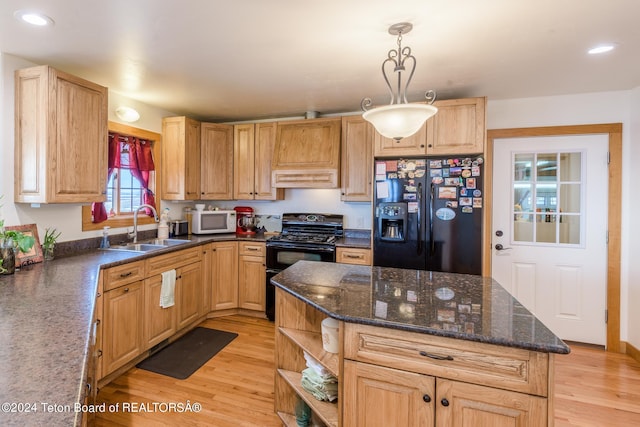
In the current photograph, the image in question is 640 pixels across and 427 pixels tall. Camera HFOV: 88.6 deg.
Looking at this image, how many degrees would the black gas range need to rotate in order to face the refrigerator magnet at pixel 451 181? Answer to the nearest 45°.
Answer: approximately 45° to its left

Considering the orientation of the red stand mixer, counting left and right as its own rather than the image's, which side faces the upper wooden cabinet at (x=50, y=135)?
right

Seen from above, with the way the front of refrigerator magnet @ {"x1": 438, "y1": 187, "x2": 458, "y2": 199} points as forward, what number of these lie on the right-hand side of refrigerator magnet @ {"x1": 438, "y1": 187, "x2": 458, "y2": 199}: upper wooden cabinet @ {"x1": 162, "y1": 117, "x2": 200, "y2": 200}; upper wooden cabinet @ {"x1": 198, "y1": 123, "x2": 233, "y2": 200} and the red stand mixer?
3

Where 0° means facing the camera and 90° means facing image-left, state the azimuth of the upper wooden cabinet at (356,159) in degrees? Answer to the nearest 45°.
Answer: approximately 0°

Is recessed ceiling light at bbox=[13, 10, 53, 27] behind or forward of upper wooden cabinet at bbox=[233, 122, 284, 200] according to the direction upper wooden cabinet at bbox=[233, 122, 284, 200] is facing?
forward

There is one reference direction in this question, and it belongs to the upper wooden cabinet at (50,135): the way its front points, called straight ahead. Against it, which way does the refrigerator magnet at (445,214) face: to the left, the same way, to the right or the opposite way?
to the right

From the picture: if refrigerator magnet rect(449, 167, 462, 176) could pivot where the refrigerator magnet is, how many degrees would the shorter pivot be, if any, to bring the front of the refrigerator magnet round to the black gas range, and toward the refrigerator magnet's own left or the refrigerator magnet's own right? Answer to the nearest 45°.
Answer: approximately 90° to the refrigerator magnet's own right

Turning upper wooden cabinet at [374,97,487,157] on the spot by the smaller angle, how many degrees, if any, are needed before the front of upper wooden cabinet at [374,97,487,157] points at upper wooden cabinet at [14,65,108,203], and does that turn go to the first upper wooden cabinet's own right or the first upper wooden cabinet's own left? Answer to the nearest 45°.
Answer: approximately 45° to the first upper wooden cabinet's own right
